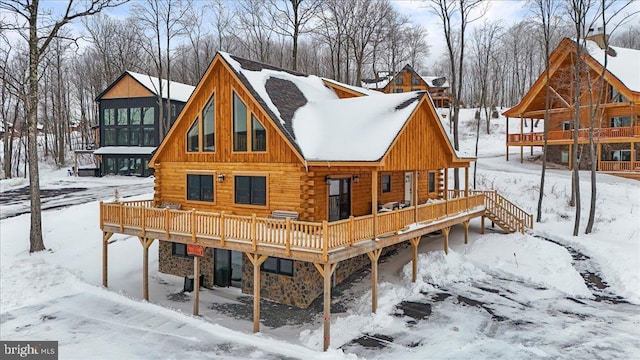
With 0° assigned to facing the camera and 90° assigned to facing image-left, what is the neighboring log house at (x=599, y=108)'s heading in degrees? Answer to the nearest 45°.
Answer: approximately 45°

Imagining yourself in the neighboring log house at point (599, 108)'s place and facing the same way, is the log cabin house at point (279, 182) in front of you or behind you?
in front

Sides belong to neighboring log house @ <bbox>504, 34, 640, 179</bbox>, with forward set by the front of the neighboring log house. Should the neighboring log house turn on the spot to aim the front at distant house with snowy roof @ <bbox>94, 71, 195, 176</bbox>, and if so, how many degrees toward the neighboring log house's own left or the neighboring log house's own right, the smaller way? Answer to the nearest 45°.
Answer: approximately 45° to the neighboring log house's own right
